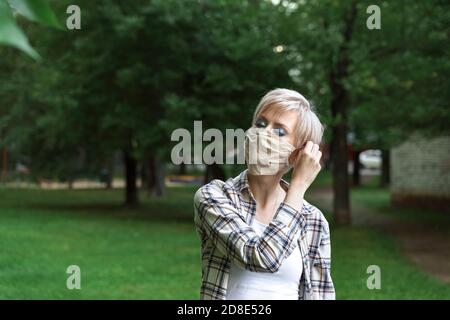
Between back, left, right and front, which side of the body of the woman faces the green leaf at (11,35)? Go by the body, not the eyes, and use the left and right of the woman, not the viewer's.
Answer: front

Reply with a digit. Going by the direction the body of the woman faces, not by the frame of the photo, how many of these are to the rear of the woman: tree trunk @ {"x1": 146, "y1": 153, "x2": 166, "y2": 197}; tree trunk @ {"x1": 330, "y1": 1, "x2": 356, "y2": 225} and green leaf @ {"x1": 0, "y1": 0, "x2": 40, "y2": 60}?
2

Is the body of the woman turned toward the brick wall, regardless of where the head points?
no

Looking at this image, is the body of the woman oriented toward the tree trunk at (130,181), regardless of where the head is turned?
no

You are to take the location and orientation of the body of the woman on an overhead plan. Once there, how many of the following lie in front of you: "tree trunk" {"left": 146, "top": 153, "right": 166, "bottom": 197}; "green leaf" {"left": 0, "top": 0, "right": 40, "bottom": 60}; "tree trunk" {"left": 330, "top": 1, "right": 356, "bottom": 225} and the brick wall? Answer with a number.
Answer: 1

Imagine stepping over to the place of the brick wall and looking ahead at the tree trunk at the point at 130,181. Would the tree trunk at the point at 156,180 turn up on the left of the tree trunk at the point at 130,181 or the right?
right

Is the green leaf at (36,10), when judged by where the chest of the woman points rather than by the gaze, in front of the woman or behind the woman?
in front

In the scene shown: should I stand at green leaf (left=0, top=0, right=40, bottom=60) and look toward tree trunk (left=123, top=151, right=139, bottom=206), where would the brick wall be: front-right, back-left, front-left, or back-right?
front-right

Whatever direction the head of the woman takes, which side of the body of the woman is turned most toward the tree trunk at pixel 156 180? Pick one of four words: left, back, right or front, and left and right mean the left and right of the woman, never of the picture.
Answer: back

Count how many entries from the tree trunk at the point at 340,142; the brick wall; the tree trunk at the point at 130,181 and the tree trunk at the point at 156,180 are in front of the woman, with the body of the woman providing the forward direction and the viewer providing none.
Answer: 0

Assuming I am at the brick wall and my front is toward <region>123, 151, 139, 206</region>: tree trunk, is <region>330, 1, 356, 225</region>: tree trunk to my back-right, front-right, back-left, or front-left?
front-left

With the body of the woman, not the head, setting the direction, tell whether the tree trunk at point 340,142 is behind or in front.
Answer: behind

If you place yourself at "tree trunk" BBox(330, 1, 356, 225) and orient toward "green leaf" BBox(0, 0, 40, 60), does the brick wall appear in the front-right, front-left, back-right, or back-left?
back-left

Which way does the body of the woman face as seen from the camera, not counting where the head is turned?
toward the camera

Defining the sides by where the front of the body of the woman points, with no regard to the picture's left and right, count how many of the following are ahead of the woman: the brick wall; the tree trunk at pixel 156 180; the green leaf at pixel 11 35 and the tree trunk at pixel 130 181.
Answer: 1
